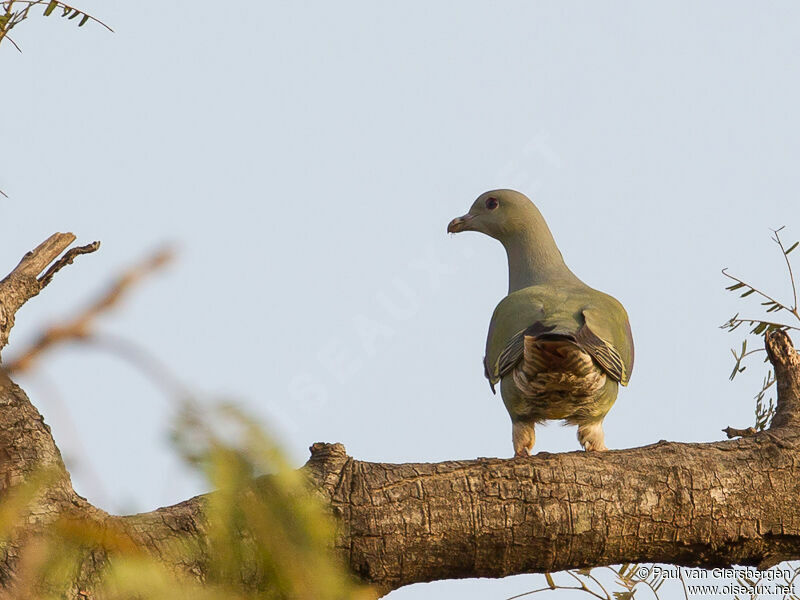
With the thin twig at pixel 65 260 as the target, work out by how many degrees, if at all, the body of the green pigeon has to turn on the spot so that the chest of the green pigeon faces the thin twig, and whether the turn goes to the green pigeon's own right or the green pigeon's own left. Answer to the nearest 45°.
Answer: approximately 135° to the green pigeon's own left

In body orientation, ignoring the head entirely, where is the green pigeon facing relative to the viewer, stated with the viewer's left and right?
facing away from the viewer

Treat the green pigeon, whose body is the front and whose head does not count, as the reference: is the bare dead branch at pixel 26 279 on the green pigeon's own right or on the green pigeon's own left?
on the green pigeon's own left
